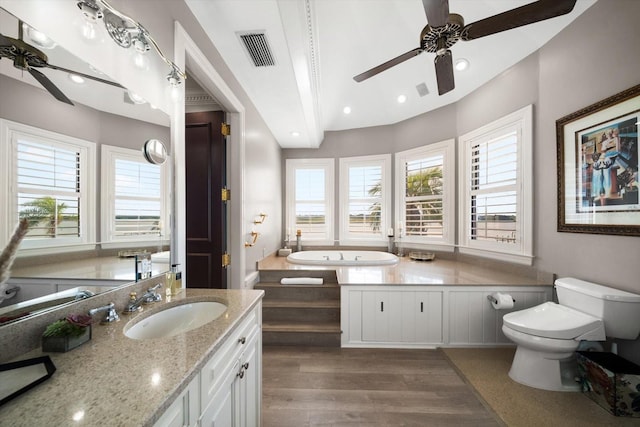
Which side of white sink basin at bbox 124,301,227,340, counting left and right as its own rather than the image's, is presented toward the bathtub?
left

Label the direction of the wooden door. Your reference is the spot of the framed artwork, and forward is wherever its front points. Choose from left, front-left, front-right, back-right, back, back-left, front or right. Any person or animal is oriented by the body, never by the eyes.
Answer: front

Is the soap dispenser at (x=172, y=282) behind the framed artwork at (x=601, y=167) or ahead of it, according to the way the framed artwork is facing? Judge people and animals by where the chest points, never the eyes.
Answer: ahead

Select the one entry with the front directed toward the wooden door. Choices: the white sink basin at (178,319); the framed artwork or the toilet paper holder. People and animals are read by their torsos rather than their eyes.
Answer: the framed artwork

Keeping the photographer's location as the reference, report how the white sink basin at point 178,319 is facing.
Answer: facing the viewer and to the right of the viewer

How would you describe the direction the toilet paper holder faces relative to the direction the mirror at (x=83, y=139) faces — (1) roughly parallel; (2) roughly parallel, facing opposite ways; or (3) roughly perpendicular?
roughly perpendicular

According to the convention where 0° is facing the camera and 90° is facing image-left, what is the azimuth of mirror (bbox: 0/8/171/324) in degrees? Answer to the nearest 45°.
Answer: approximately 315°

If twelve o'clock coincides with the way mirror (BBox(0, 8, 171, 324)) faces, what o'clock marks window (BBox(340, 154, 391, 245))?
The window is roughly at 10 o'clock from the mirror.

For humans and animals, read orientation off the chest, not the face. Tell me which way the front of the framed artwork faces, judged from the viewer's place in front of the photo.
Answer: facing the viewer and to the left of the viewer

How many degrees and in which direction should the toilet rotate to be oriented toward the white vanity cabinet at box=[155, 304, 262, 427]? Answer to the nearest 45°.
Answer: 0° — it already faces it
